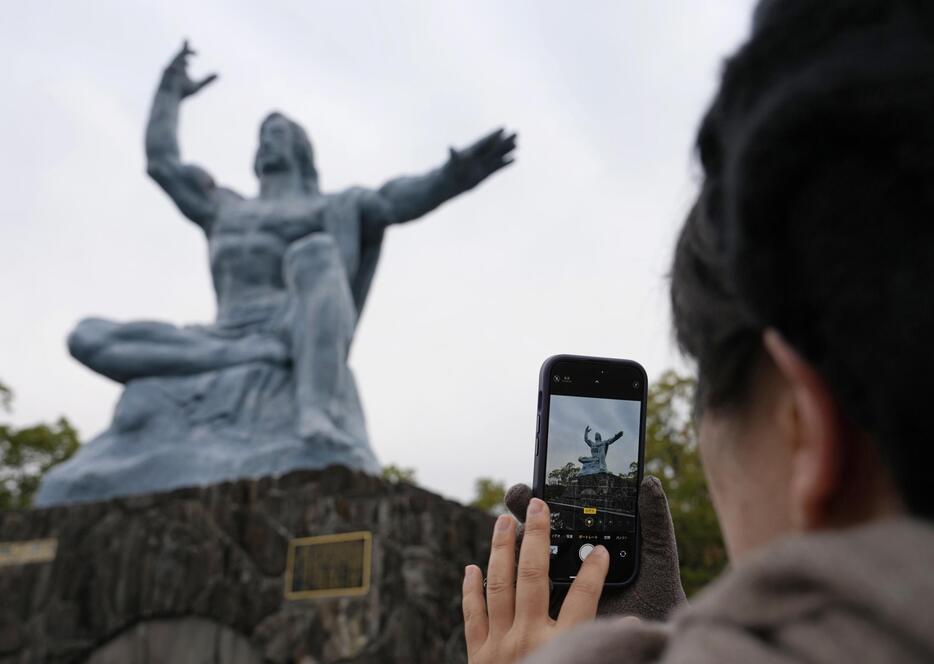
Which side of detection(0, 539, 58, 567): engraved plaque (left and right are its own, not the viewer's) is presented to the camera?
front

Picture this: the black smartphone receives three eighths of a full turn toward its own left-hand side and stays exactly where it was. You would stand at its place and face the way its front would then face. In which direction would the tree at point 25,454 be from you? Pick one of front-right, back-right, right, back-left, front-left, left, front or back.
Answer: left

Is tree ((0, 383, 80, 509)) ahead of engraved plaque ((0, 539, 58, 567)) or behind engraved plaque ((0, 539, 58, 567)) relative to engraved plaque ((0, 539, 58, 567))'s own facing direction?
behind

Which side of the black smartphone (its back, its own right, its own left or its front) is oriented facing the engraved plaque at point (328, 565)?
back

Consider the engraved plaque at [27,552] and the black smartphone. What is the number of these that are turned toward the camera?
2

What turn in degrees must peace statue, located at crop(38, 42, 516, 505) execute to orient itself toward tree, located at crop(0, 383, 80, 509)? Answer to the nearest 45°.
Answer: approximately 135° to its right

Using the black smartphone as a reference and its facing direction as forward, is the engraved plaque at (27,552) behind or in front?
behind

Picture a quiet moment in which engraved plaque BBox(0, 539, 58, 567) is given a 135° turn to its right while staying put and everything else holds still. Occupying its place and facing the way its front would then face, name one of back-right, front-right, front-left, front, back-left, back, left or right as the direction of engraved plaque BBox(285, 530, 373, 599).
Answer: back

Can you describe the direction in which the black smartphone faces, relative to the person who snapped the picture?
facing the viewer

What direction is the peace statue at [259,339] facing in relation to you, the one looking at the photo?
facing the viewer and to the left of the viewer

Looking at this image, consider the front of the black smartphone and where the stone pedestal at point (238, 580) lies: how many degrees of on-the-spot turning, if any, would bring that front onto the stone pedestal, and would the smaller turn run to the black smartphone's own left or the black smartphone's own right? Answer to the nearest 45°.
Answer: approximately 135° to the black smartphone's own right
